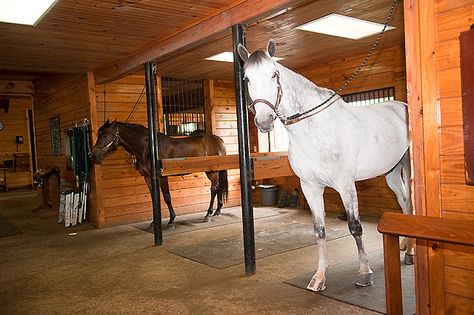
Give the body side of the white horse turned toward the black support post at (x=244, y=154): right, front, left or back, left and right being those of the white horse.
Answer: right

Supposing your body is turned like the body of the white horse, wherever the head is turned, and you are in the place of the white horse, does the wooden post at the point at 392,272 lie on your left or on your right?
on your left

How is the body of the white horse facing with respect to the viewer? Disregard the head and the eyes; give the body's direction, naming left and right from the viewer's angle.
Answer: facing the viewer and to the left of the viewer

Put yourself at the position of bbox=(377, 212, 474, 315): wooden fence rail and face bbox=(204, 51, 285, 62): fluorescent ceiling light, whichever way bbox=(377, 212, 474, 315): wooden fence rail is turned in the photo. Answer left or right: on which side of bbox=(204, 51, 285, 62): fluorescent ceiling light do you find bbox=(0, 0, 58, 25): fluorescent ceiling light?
left

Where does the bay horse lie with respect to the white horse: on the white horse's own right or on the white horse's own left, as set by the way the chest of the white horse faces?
on the white horse's own right

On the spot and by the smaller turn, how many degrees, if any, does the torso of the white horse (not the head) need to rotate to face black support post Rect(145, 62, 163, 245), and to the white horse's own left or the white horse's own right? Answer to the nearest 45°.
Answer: approximately 90° to the white horse's own right

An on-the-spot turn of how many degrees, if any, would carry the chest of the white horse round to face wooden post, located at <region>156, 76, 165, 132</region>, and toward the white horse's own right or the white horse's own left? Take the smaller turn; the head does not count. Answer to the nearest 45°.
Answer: approximately 90° to the white horse's own right

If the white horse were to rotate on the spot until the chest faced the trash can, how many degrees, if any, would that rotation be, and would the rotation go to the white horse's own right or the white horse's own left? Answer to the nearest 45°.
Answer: approximately 135° to the white horse's own right

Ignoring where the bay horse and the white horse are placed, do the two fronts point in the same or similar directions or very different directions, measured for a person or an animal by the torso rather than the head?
same or similar directions

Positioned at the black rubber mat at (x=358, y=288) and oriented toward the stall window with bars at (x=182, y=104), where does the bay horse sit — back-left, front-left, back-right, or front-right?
front-left

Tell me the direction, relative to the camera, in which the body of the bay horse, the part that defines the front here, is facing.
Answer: to the viewer's left

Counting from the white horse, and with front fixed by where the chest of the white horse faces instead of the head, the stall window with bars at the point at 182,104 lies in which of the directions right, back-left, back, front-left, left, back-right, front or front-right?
right

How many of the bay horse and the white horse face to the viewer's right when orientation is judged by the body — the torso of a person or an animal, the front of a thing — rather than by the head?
0

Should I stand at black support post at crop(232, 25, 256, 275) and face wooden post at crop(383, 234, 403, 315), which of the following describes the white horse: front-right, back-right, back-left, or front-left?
front-left

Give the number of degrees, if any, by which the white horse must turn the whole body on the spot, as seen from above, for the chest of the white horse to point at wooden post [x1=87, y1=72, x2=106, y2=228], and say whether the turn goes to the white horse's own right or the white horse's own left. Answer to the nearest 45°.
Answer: approximately 90° to the white horse's own right
